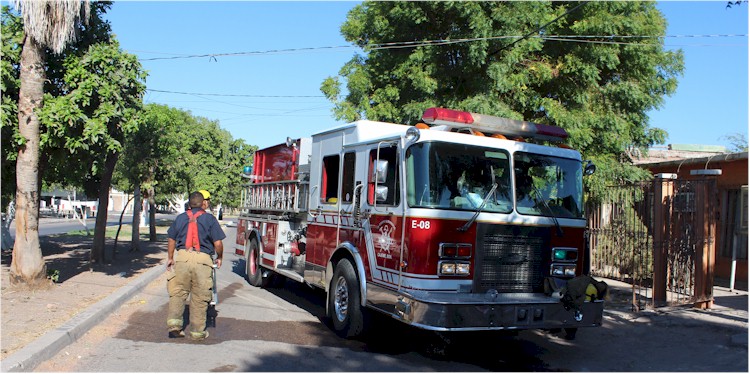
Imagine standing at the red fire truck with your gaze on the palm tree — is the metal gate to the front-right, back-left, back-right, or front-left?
back-right

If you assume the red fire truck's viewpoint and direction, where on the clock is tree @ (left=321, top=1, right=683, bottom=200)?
The tree is roughly at 8 o'clock from the red fire truck.

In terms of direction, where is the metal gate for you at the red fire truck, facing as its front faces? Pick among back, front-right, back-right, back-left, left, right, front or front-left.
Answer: left

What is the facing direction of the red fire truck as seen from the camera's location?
facing the viewer and to the right of the viewer

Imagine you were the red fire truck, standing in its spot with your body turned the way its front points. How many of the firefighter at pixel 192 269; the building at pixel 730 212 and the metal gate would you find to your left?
2

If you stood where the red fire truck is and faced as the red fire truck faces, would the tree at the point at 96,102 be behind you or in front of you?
behind

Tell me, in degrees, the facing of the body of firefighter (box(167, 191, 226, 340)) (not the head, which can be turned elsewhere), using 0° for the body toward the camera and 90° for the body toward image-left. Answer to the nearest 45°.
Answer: approximately 180°

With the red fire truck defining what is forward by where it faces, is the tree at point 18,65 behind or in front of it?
behind

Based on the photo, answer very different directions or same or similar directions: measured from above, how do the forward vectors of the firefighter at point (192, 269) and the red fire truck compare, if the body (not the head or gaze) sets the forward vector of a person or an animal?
very different directions

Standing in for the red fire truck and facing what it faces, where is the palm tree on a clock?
The palm tree is roughly at 5 o'clock from the red fire truck.

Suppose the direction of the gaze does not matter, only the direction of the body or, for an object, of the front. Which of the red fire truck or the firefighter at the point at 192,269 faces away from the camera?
the firefighter
